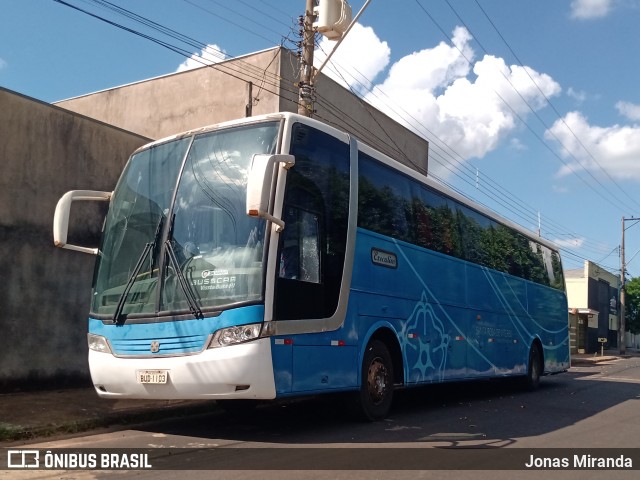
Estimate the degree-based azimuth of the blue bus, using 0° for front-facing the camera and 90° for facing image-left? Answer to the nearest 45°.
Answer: approximately 45°

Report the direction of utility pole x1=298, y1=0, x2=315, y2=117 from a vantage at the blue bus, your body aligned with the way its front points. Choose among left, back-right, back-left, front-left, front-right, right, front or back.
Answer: back-right
